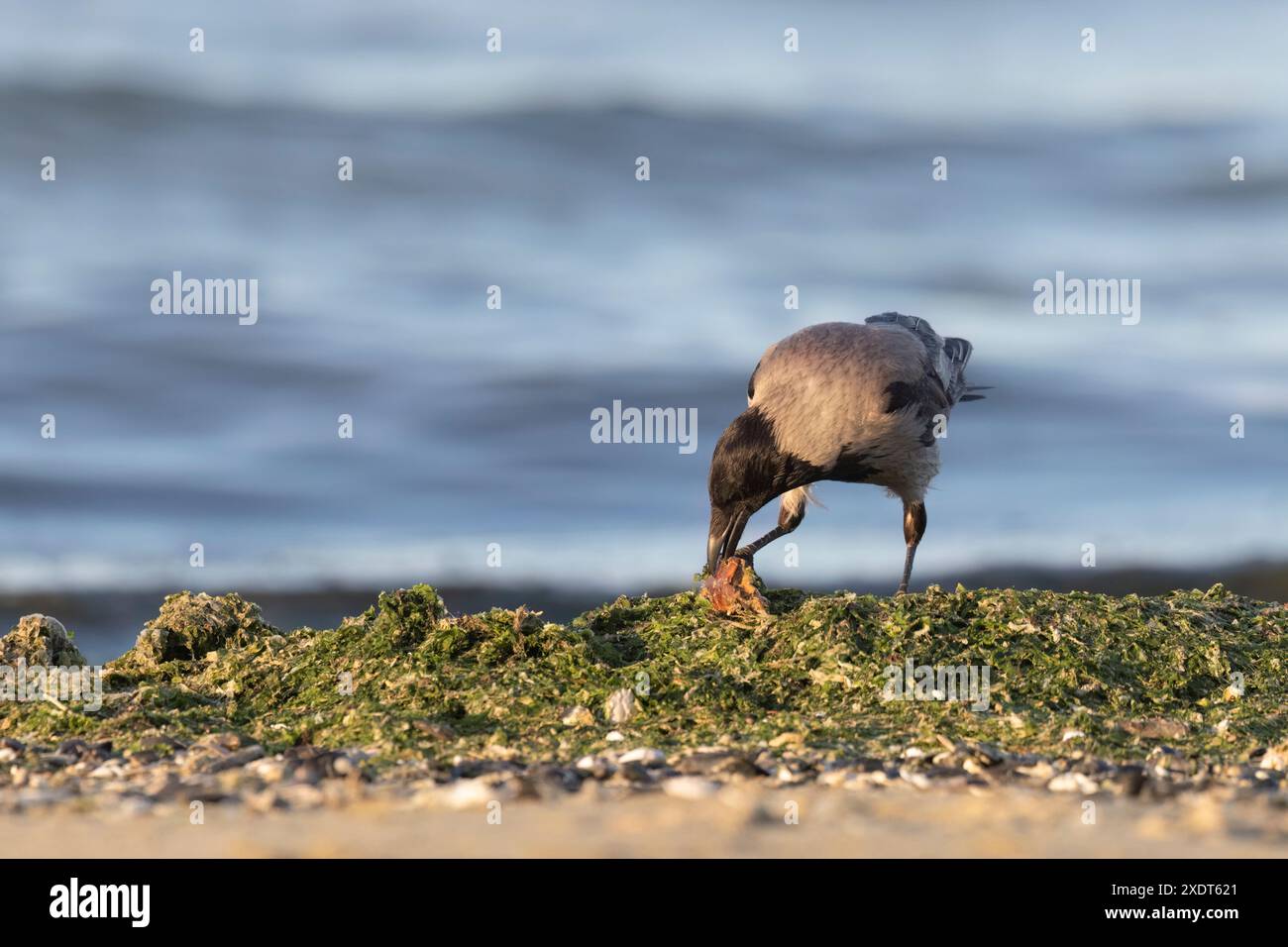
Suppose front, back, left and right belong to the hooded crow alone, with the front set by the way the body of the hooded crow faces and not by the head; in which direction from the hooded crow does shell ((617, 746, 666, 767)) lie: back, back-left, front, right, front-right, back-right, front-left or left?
front-left

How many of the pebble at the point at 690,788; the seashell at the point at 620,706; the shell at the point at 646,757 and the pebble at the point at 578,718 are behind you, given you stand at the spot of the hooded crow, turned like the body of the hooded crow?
0

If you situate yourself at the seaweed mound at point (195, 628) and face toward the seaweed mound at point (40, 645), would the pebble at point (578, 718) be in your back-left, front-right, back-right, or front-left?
back-left

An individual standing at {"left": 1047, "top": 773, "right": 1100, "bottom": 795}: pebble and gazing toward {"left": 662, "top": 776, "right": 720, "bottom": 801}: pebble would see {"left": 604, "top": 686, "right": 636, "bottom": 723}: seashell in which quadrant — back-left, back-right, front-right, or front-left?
front-right

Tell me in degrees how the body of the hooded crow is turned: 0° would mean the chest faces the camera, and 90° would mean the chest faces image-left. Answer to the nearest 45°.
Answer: approximately 45°

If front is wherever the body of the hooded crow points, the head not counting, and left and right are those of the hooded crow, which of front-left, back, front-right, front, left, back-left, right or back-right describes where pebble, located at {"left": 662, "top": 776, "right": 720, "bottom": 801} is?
front-left

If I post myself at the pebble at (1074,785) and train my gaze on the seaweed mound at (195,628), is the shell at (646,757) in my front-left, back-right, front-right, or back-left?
front-left

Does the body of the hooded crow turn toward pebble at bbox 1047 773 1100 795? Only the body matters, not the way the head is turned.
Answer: no

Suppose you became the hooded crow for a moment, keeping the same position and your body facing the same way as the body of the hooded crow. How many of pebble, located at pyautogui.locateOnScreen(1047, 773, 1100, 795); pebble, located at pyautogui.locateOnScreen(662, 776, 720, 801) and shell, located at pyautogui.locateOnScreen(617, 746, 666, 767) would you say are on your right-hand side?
0

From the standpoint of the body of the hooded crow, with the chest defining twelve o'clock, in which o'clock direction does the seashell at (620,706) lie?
The seashell is roughly at 11 o'clock from the hooded crow.
